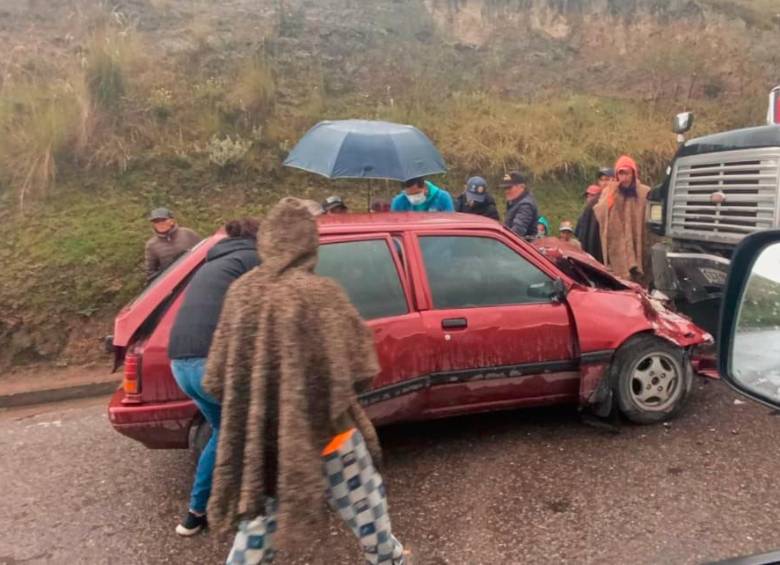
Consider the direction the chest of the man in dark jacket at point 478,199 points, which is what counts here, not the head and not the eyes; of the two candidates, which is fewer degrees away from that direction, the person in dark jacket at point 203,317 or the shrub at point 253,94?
the person in dark jacket

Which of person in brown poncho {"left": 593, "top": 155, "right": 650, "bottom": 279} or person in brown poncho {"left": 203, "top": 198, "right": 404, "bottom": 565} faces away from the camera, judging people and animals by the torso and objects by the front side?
person in brown poncho {"left": 203, "top": 198, "right": 404, "bottom": 565}

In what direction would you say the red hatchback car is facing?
to the viewer's right

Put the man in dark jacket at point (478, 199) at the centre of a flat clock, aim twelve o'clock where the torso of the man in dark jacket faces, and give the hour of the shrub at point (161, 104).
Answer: The shrub is roughly at 4 o'clock from the man in dark jacket.

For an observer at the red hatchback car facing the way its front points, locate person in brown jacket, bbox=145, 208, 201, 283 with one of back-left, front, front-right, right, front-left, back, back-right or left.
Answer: back-left

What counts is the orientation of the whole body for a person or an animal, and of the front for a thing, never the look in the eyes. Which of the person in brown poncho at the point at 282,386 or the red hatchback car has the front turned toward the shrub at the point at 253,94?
the person in brown poncho

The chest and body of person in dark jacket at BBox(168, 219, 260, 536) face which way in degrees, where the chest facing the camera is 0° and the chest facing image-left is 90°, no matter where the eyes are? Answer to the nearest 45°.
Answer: approximately 225°

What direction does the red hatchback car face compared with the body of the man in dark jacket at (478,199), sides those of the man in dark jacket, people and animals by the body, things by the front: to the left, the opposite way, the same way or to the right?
to the left

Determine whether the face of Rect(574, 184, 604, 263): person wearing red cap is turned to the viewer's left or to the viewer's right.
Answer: to the viewer's left

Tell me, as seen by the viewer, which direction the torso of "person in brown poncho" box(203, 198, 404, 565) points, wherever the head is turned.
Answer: away from the camera

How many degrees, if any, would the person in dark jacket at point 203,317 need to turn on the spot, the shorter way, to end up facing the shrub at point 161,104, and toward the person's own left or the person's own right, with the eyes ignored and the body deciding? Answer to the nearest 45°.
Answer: approximately 45° to the person's own left
